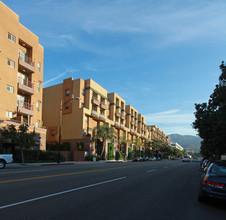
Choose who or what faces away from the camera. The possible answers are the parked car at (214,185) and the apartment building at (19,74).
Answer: the parked car

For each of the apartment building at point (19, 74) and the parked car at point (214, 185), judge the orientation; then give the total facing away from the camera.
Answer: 1

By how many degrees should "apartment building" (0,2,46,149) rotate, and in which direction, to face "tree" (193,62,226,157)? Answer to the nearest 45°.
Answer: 0° — it already faces it

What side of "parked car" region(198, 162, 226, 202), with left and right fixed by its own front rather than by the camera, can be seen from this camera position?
back

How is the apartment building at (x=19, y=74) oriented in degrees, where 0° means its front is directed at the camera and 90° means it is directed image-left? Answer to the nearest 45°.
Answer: approximately 315°

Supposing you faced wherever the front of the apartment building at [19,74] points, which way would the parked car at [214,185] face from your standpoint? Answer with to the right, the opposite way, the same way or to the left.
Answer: to the left

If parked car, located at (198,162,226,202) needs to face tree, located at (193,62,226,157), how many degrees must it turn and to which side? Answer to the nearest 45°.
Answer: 0° — it already faces it
